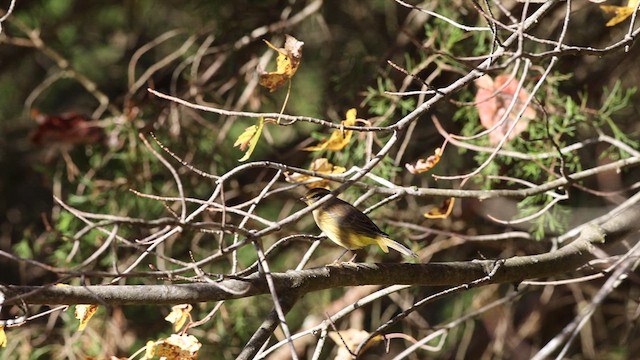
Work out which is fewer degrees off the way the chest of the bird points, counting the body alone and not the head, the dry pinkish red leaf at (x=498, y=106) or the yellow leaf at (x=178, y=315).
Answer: the yellow leaf

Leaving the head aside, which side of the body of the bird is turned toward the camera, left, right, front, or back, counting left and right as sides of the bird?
left

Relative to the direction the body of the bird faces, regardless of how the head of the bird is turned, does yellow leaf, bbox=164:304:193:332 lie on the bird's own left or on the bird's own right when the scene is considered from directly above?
on the bird's own left

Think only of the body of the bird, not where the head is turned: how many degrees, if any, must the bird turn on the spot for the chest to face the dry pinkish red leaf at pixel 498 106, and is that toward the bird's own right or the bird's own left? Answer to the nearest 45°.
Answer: approximately 135° to the bird's own right
